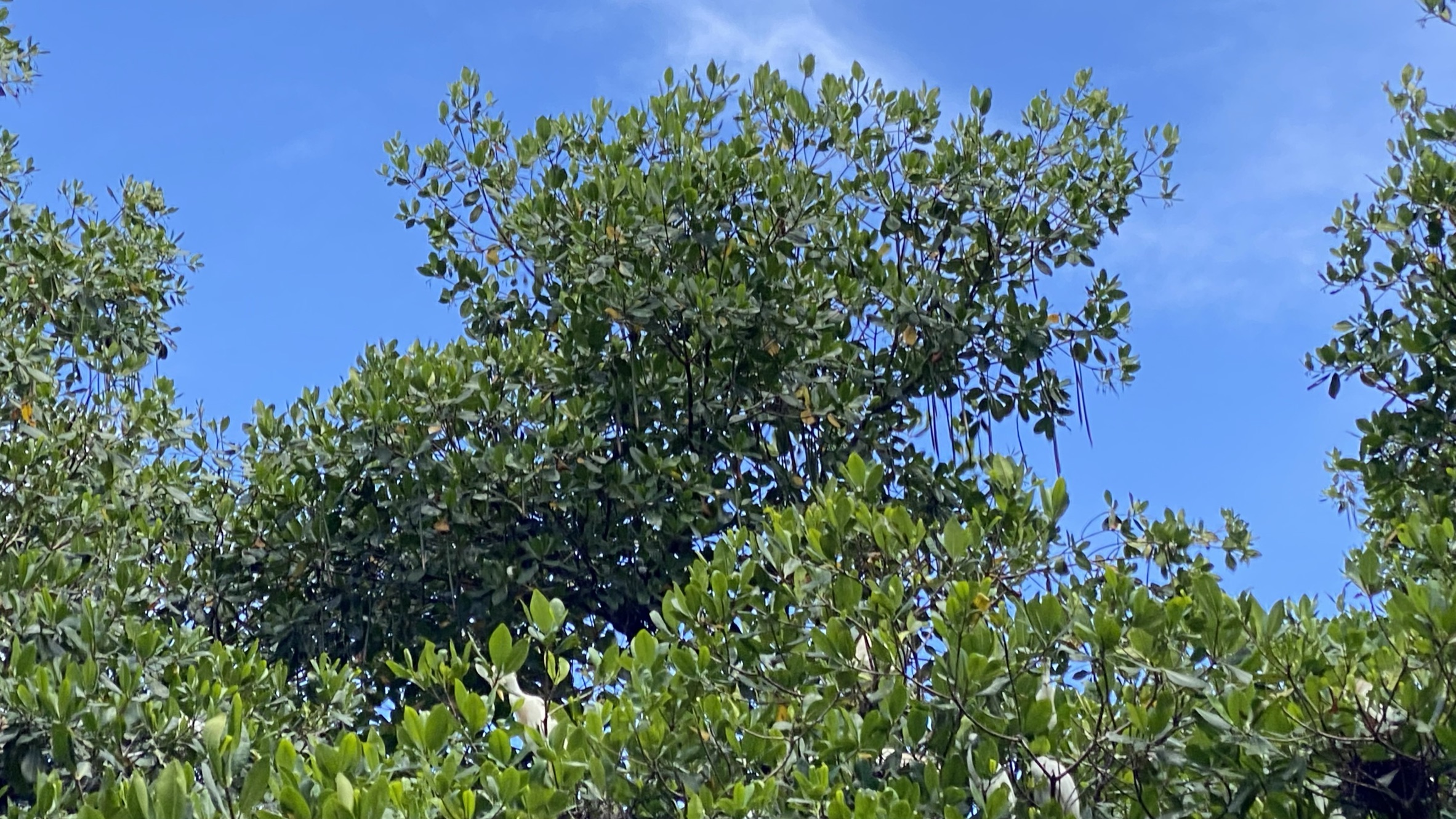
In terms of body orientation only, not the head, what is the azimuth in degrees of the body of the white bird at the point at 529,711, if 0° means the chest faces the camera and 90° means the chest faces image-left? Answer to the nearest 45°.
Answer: approximately 90°

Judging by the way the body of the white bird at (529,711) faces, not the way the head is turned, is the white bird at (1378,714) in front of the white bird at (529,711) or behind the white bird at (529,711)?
behind

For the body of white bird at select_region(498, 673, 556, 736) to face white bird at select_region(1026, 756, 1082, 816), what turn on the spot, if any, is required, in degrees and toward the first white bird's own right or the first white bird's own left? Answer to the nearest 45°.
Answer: approximately 135° to the first white bird's own left
